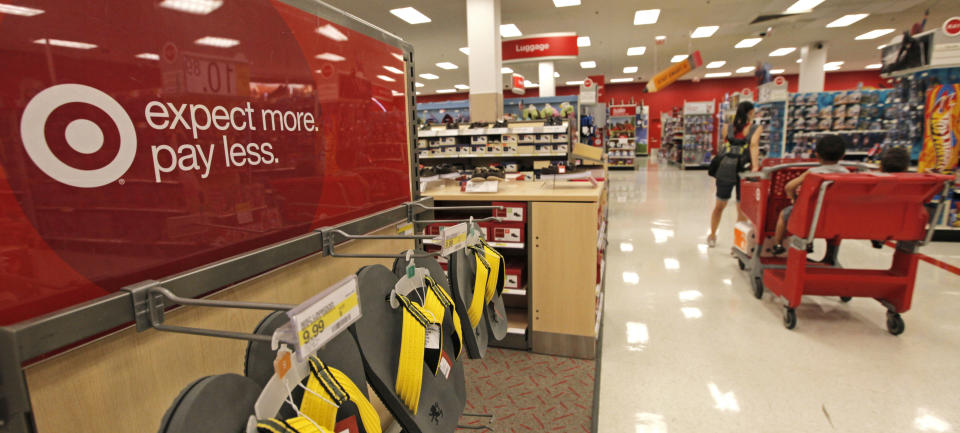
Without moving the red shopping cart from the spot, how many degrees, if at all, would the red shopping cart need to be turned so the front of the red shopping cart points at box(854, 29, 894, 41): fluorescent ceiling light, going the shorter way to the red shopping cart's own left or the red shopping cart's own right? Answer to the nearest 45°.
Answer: approximately 45° to the red shopping cart's own right

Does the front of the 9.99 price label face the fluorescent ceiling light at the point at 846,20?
no

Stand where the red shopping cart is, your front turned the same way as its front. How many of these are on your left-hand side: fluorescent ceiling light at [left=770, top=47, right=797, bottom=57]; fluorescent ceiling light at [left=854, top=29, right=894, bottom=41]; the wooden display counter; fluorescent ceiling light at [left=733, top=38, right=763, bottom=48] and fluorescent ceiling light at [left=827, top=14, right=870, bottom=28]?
1

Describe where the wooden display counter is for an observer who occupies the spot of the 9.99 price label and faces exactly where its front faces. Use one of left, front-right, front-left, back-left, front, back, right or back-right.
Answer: left

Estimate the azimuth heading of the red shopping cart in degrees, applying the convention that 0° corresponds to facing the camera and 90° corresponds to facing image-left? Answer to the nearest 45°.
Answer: approximately 135°

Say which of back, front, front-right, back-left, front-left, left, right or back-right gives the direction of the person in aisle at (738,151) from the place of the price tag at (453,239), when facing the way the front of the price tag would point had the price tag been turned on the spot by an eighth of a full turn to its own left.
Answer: front-left

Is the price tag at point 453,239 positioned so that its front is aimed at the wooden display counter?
no

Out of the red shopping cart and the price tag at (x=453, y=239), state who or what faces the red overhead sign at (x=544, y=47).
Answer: the red shopping cart

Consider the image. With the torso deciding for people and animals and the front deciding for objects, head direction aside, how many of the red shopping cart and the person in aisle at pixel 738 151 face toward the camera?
0

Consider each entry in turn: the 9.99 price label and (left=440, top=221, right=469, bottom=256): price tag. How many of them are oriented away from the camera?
0

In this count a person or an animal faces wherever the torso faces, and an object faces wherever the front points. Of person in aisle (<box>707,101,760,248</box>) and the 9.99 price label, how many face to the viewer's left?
0

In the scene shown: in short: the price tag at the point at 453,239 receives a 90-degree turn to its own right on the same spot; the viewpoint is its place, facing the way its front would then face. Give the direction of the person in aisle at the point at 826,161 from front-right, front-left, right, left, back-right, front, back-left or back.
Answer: back

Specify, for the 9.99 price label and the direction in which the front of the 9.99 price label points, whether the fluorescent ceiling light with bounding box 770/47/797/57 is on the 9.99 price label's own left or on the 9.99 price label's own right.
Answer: on the 9.99 price label's own left

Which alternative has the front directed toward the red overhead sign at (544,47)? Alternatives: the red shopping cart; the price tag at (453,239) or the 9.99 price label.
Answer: the red shopping cart

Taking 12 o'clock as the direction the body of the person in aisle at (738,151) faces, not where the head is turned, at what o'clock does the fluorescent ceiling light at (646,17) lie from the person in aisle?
The fluorescent ceiling light is roughly at 10 o'clock from the person in aisle.

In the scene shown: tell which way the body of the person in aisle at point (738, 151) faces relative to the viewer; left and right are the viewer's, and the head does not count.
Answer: facing away from the viewer and to the right of the viewer

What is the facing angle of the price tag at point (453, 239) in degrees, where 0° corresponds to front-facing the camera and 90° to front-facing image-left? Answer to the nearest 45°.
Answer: approximately 315°

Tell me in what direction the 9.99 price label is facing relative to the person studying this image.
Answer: facing the viewer and to the right of the viewer
